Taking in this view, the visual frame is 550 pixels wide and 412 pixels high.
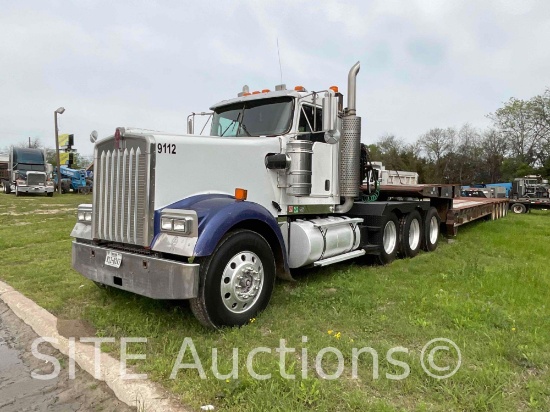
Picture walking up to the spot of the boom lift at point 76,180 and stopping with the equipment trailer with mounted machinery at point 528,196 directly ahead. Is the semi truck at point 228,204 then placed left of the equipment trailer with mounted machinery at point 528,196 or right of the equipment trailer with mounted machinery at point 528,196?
right

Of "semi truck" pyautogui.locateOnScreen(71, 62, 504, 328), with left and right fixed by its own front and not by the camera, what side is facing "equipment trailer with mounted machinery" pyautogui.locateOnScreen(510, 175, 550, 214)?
back

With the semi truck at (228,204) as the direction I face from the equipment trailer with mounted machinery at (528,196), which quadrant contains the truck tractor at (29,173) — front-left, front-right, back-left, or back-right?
front-right

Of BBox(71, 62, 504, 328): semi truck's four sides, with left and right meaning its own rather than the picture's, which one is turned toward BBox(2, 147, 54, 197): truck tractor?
right

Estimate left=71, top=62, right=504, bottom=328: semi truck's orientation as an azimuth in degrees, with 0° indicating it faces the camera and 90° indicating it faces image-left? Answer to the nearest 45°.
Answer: approximately 45°

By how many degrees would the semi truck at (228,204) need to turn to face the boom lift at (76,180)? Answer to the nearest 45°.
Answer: approximately 90° to its right
